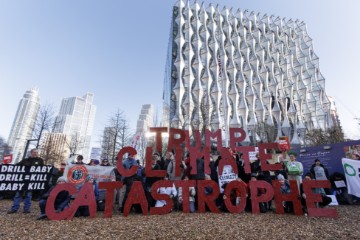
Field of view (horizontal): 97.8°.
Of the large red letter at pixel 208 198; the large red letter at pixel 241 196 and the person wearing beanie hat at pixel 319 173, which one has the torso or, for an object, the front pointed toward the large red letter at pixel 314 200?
the person wearing beanie hat

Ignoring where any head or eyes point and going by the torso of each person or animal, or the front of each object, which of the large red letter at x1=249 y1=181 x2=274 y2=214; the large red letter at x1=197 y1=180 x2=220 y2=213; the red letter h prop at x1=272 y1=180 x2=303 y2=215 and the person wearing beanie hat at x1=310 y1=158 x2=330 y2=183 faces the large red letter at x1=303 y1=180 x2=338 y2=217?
the person wearing beanie hat

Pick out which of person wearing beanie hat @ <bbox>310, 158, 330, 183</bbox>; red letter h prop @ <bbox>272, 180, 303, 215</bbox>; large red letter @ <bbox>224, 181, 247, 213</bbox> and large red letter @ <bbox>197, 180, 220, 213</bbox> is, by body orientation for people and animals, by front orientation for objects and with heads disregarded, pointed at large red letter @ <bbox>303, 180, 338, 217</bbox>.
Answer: the person wearing beanie hat

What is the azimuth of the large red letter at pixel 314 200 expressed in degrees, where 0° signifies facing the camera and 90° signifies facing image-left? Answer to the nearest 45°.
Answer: approximately 0°

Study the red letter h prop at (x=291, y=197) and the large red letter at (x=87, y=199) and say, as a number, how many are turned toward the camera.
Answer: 2

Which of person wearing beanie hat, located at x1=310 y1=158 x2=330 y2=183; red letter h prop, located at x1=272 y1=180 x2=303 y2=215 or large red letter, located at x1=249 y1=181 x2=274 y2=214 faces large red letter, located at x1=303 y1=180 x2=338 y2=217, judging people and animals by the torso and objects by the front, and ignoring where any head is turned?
the person wearing beanie hat

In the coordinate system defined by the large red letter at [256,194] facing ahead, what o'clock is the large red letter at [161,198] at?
the large red letter at [161,198] is roughly at 2 o'clock from the large red letter at [256,194].

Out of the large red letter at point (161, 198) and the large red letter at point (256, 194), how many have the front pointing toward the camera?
2

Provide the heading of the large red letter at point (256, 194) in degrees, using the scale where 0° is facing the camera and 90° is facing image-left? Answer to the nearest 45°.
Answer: approximately 0°
